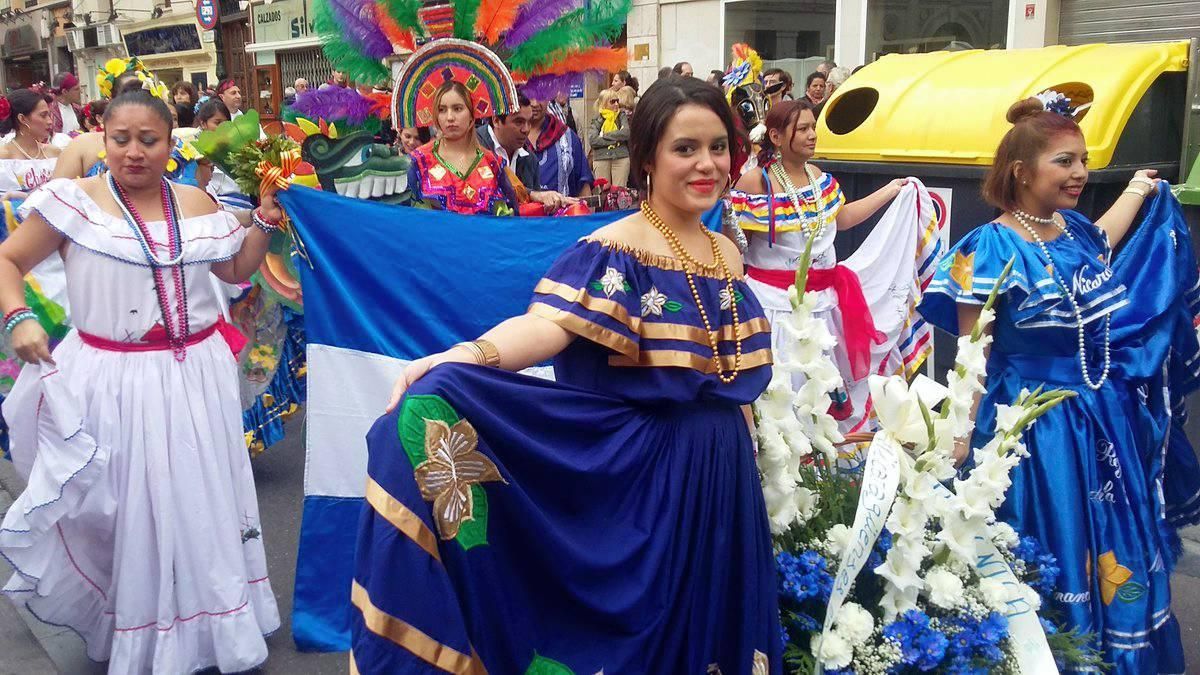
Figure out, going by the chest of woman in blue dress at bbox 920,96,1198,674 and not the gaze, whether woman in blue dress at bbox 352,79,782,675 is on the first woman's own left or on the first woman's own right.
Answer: on the first woman's own right

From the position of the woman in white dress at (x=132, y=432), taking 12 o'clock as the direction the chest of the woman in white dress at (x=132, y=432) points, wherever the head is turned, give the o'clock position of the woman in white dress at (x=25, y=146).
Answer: the woman in white dress at (x=25, y=146) is roughly at 6 o'clock from the woman in white dress at (x=132, y=432).

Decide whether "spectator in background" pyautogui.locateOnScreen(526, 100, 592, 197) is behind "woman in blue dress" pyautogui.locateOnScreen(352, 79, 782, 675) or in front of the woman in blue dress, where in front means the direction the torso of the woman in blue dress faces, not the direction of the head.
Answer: behind

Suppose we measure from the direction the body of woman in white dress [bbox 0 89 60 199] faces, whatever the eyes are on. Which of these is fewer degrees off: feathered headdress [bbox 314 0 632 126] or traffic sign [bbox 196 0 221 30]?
the feathered headdress

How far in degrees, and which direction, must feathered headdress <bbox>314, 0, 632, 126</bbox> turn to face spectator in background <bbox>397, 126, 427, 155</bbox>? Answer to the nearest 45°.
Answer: approximately 180°

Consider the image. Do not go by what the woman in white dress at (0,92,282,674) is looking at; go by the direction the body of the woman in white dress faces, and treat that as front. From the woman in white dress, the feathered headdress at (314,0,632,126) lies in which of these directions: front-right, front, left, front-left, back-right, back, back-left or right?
back-left

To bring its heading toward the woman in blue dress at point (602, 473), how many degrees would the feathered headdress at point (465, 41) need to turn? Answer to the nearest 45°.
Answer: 0° — it already faces them

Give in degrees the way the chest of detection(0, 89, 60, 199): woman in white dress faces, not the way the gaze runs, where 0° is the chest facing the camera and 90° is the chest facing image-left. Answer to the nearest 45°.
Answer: approximately 315°

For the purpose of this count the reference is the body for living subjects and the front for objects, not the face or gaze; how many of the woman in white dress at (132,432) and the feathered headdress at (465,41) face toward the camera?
2
